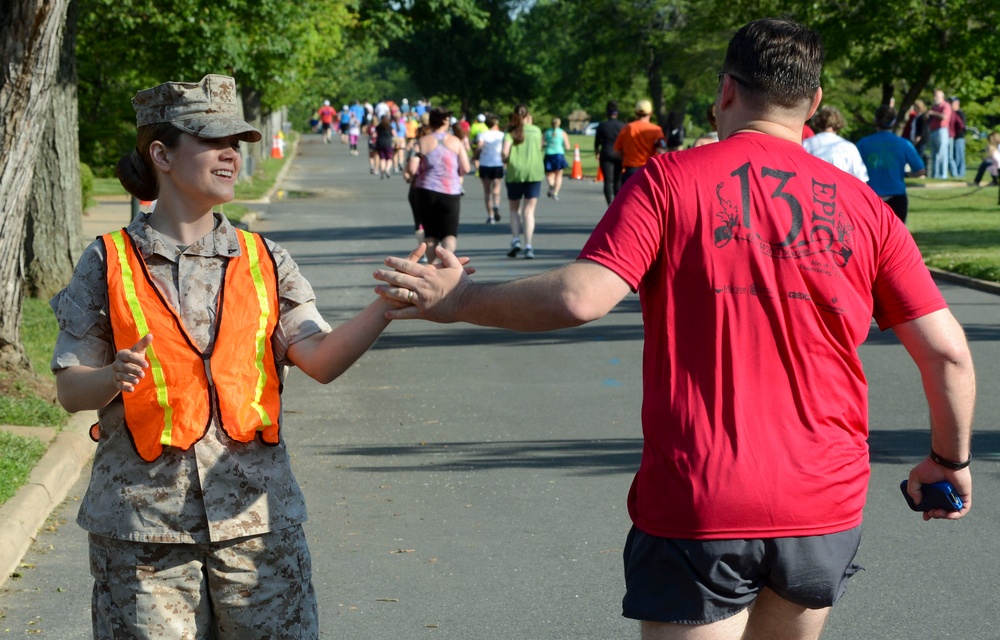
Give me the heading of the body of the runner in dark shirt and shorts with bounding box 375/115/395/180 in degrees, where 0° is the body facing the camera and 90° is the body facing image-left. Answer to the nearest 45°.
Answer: approximately 180°

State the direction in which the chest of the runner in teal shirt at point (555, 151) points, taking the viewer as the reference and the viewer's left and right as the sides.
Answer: facing away from the viewer

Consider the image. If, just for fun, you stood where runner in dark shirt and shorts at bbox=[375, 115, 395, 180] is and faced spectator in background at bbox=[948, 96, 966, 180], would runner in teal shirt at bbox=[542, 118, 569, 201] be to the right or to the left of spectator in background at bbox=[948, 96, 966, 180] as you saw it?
right

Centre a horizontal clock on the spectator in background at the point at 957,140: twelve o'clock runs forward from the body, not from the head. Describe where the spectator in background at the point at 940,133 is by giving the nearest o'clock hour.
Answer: the spectator in background at the point at 940,133 is roughly at 11 o'clock from the spectator in background at the point at 957,140.

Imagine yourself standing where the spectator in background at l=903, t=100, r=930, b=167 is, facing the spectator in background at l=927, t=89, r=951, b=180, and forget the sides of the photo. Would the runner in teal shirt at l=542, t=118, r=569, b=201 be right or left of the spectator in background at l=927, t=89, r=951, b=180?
right

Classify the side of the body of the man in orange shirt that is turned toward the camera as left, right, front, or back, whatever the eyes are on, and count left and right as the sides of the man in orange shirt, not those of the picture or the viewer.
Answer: back

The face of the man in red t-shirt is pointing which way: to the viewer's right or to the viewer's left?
to the viewer's left

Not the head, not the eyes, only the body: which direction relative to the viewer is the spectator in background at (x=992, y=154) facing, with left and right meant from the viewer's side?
facing to the left of the viewer

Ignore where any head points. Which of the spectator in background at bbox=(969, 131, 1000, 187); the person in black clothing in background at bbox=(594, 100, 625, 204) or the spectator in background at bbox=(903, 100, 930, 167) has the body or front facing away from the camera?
the person in black clothing in background at bbox=(594, 100, 625, 204)

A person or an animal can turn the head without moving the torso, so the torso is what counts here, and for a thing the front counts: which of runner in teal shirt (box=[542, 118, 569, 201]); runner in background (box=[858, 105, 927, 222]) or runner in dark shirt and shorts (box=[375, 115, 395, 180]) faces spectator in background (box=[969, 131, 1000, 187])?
runner in background (box=[858, 105, 927, 222])

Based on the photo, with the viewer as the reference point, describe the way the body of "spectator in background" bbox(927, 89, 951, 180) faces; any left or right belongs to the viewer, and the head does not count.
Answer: facing the viewer and to the left of the viewer

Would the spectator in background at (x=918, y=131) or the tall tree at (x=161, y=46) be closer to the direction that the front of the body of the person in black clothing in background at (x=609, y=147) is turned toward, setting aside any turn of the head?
the spectator in background

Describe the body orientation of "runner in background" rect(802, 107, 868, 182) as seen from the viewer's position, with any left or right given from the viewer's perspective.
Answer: facing away from the viewer

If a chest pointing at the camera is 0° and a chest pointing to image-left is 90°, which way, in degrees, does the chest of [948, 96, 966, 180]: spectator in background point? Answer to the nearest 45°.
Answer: approximately 45°
